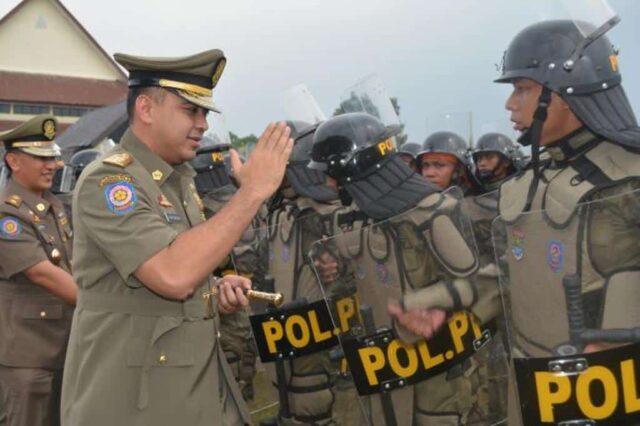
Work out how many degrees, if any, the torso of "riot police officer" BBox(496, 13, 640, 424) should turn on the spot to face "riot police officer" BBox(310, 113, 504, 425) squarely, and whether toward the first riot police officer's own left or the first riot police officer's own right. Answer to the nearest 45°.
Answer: approximately 90° to the first riot police officer's own right

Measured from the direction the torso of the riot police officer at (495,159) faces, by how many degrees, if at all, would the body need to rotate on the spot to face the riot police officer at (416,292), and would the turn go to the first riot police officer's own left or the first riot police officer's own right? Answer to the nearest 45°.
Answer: approximately 45° to the first riot police officer's own left

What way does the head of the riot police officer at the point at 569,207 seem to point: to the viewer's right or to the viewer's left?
to the viewer's left

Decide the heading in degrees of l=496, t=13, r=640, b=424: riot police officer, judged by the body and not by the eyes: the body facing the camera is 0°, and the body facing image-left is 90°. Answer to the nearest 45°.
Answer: approximately 45°

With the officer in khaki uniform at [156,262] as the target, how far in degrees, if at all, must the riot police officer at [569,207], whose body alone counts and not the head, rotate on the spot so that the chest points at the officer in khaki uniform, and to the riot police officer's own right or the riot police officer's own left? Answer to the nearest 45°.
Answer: approximately 45° to the riot police officer's own right

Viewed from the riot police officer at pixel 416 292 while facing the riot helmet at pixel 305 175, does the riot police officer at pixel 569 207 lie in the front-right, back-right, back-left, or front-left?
back-right

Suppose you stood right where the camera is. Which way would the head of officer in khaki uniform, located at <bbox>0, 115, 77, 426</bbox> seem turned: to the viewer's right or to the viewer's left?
to the viewer's right
